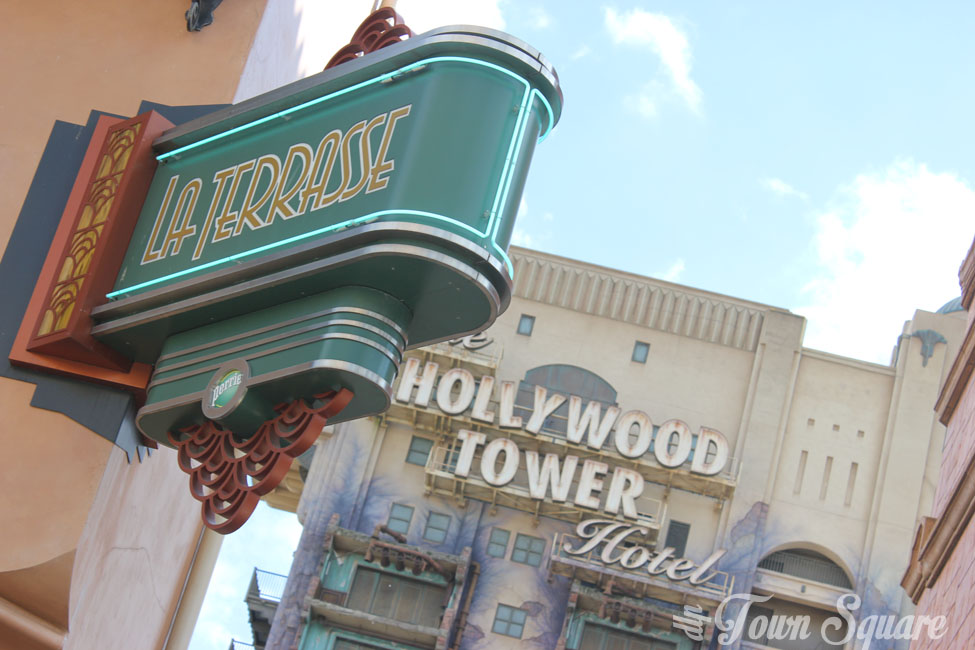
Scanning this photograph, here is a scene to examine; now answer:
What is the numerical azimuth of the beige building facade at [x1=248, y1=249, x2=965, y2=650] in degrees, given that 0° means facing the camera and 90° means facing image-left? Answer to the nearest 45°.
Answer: approximately 0°

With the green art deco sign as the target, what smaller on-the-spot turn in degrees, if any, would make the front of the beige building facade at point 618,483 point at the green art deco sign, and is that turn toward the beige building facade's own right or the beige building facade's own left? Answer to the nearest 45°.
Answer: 0° — it already faces it
